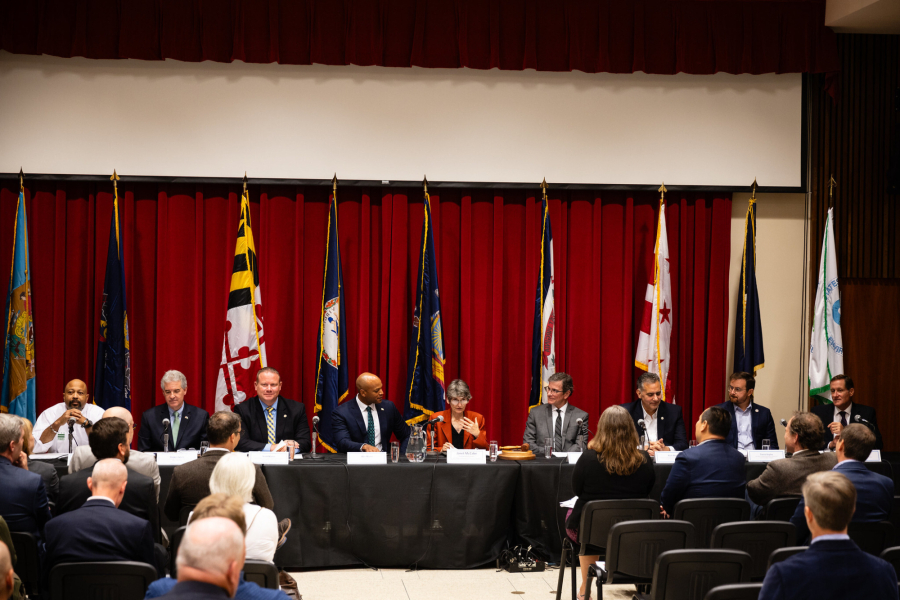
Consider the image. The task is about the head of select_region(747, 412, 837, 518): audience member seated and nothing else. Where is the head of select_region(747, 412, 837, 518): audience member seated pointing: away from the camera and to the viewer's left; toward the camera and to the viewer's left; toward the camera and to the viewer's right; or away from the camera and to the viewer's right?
away from the camera and to the viewer's left

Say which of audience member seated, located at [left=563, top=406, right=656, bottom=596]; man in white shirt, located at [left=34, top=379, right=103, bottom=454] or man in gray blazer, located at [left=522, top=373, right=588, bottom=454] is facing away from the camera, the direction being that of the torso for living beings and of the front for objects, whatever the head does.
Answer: the audience member seated

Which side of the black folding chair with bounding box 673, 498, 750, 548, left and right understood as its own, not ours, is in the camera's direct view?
back

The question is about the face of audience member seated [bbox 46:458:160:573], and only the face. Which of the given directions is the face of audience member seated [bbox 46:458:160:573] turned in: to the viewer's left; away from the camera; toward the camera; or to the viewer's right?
away from the camera

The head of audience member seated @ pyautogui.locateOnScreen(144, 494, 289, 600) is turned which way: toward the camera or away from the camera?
away from the camera

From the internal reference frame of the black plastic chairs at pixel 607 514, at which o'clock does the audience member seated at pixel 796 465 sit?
The audience member seated is roughly at 2 o'clock from the black plastic chairs.

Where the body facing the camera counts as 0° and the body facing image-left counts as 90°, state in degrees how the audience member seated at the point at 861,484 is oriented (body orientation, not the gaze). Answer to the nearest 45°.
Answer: approximately 135°

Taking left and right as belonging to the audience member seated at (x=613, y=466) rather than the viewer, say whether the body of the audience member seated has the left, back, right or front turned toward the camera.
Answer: back

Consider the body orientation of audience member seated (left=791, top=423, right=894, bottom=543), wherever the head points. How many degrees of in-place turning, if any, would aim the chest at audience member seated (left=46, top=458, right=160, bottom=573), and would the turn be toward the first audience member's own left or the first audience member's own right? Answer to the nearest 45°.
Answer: approximately 90° to the first audience member's own left

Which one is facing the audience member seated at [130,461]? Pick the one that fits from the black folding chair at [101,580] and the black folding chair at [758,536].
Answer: the black folding chair at [101,580]

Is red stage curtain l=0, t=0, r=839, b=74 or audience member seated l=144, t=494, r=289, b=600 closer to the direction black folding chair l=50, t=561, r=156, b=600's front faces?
the red stage curtain

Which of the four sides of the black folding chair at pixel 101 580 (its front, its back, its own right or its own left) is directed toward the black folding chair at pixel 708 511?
right

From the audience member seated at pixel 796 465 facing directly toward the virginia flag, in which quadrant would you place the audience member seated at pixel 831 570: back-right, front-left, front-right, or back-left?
back-left
